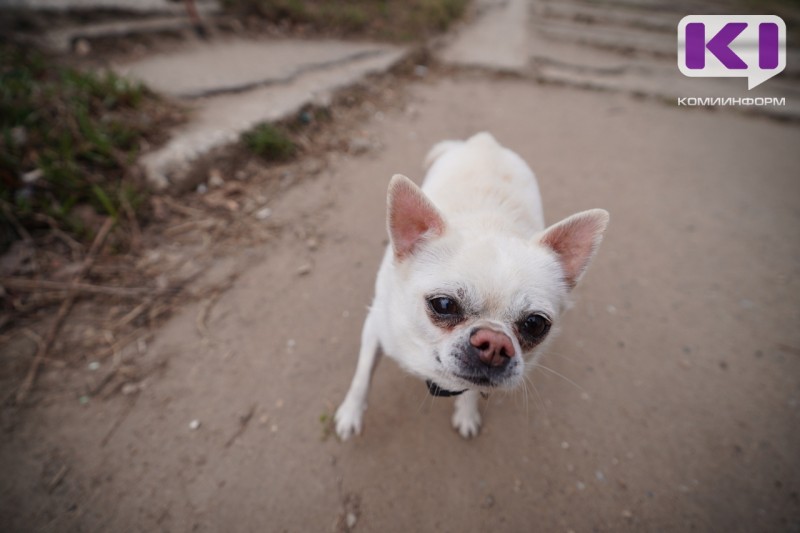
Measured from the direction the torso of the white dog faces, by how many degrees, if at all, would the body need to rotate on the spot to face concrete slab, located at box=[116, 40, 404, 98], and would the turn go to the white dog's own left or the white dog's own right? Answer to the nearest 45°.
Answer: approximately 135° to the white dog's own right

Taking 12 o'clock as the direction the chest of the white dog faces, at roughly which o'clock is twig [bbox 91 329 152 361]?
The twig is roughly at 3 o'clock from the white dog.

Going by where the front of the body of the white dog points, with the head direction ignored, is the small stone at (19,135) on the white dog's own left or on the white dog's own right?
on the white dog's own right

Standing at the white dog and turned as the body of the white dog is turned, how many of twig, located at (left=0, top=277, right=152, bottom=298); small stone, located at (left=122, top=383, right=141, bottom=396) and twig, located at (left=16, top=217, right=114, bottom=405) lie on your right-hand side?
3

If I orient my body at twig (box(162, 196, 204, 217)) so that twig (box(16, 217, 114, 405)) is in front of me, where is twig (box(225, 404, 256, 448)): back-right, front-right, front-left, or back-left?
front-left

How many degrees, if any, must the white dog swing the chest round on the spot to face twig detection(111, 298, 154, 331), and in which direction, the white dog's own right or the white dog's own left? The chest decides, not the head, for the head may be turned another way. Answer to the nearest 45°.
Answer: approximately 90° to the white dog's own right

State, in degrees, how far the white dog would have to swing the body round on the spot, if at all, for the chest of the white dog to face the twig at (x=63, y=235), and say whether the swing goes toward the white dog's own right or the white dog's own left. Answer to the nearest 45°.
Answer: approximately 90° to the white dog's own right

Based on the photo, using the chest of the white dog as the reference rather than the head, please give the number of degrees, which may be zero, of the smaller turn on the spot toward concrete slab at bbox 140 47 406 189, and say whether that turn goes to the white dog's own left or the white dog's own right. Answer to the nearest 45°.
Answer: approximately 135° to the white dog's own right

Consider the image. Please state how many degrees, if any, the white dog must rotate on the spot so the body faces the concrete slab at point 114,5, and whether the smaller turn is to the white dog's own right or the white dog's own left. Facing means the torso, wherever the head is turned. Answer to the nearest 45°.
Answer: approximately 135° to the white dog's own right

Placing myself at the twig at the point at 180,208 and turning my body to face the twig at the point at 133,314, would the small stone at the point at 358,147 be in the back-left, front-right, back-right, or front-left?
back-left

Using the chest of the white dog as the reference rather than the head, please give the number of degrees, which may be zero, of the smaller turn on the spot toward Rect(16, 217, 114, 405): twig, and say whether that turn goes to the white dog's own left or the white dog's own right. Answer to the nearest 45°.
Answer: approximately 90° to the white dog's own right

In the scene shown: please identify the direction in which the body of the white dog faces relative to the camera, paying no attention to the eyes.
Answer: toward the camera

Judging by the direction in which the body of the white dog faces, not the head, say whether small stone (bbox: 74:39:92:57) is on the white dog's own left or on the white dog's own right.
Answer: on the white dog's own right

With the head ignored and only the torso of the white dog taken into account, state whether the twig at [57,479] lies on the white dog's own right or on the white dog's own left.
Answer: on the white dog's own right
